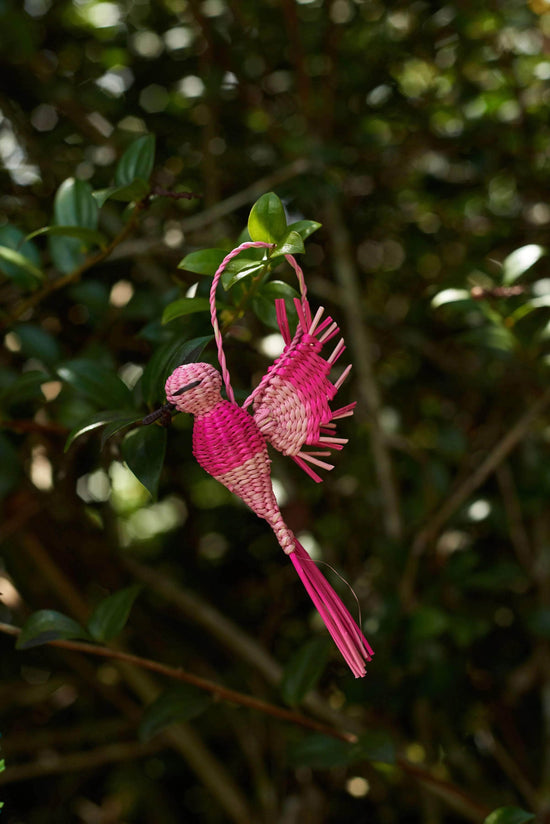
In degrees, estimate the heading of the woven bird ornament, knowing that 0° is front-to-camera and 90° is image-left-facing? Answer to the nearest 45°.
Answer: approximately 90°
